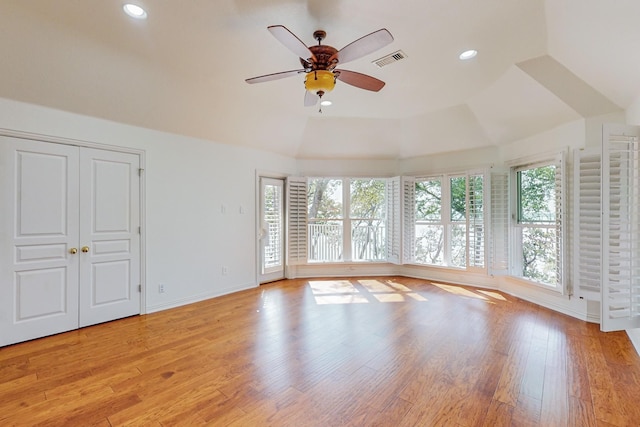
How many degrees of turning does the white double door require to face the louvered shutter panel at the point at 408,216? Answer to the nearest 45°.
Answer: approximately 45° to its left

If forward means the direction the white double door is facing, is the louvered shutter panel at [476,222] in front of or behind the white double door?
in front

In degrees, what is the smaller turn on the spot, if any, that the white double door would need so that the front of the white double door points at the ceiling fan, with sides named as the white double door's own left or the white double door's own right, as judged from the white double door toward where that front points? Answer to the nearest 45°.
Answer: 0° — it already faces it

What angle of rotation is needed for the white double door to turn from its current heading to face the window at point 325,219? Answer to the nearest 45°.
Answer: approximately 45° to its left

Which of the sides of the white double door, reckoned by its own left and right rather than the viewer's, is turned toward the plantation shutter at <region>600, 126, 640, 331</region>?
front

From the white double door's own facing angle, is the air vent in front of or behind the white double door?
in front

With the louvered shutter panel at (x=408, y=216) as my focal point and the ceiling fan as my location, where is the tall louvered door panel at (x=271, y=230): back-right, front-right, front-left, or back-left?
front-left

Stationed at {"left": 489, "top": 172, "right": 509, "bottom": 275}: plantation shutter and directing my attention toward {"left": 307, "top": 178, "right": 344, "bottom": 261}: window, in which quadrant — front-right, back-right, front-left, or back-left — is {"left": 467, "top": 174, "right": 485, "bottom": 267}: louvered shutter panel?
front-right

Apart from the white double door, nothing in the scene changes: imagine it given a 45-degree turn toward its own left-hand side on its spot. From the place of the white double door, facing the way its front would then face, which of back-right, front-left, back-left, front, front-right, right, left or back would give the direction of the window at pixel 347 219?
front
